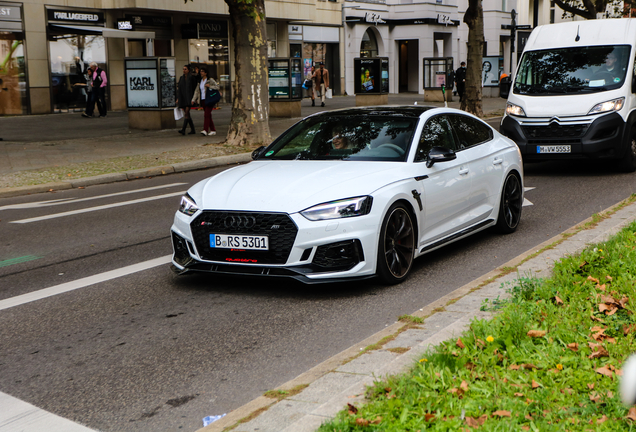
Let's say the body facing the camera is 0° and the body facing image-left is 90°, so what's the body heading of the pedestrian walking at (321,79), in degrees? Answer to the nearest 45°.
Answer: approximately 0°

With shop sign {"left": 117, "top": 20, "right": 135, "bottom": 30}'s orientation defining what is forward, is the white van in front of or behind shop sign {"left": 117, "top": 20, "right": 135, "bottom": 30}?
in front

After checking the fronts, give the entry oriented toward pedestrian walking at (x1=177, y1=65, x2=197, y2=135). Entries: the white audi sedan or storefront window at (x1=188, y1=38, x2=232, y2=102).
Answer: the storefront window

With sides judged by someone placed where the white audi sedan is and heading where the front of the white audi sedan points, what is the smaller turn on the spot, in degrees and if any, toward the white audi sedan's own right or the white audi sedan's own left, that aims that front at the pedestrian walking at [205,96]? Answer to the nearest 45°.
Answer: approximately 135° to the white audi sedan's own right

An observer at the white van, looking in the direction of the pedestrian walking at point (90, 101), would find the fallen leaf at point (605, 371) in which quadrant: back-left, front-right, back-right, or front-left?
back-left

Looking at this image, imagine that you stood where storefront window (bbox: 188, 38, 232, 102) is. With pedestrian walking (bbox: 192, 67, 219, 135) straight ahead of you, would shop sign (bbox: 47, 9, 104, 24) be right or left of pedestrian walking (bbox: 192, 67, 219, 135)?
right
